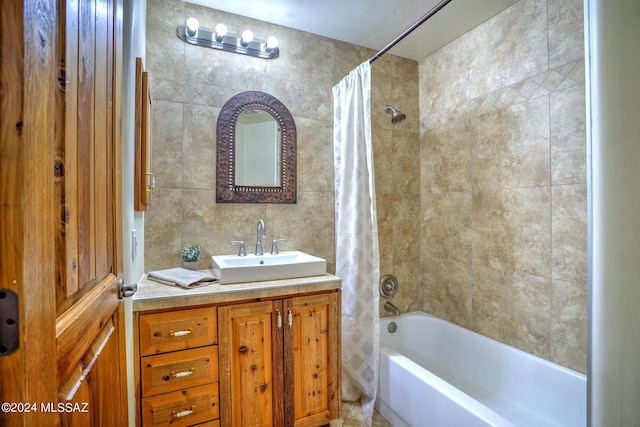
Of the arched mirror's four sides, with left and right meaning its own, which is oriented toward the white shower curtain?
left

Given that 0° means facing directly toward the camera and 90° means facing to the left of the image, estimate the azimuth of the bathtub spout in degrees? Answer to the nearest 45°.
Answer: approximately 315°

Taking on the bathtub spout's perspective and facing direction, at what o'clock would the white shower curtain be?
The white shower curtain is roughly at 2 o'clock from the bathtub spout.

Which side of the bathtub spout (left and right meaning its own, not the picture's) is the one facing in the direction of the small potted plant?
right

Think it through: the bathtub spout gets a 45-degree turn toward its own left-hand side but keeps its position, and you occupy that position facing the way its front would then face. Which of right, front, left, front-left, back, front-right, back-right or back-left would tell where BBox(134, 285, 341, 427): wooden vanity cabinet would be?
back-right

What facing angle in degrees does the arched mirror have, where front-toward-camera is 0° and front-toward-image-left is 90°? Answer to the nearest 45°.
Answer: approximately 0°

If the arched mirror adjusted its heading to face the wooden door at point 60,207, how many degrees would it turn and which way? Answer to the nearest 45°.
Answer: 0° — it already faces it

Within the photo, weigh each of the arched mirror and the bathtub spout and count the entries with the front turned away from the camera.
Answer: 0
